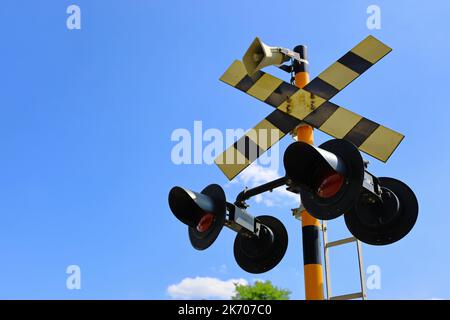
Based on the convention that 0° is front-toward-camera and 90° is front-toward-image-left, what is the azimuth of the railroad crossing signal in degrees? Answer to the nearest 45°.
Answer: approximately 45°

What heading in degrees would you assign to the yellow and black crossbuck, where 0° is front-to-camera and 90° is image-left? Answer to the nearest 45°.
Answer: approximately 45°
